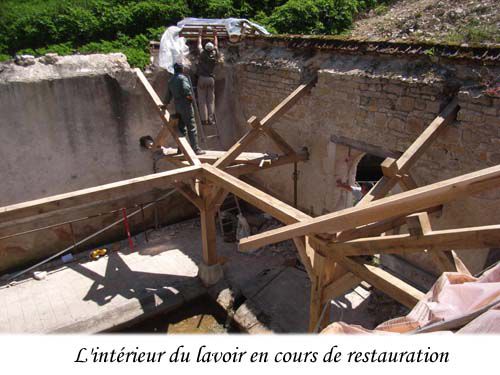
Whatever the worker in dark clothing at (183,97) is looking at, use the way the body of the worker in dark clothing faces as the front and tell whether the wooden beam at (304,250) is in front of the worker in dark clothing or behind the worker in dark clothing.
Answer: behind

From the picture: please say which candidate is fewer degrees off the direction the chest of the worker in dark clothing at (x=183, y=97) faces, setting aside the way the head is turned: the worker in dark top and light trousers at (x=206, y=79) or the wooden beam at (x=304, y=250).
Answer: the worker in dark top and light trousers

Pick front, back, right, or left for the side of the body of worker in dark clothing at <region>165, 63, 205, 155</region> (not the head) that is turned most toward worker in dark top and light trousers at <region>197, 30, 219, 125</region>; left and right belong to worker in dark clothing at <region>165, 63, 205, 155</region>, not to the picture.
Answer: front
